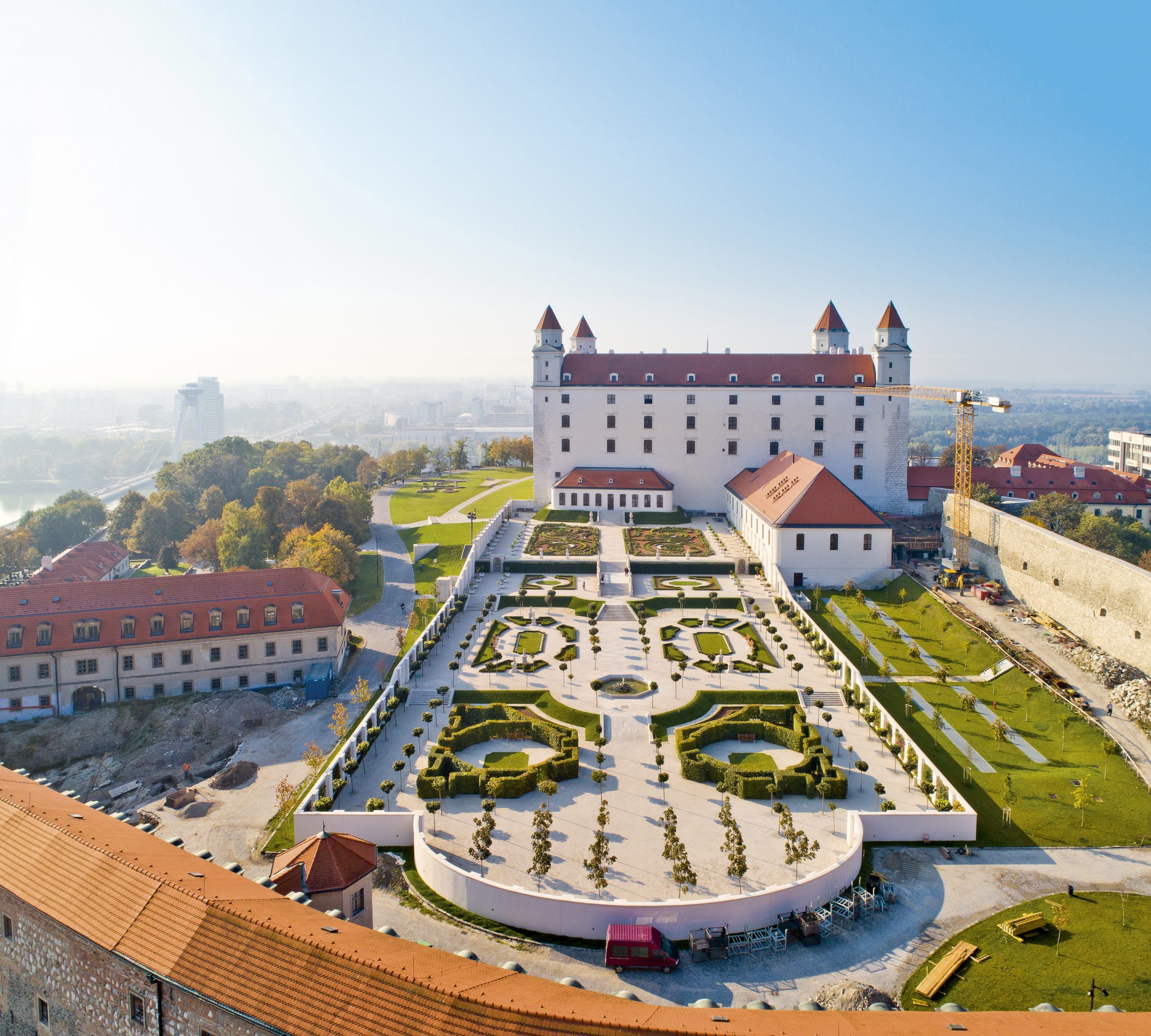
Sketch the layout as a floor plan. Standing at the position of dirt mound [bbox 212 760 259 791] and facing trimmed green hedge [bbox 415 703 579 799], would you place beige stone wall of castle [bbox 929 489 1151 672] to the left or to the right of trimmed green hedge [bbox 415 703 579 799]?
left

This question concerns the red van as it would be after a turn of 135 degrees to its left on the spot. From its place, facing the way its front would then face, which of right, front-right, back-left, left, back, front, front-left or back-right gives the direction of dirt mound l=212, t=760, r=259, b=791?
front

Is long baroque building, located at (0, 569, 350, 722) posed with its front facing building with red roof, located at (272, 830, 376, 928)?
yes

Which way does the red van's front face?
to the viewer's right

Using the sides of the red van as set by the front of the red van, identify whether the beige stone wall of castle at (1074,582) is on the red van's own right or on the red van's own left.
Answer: on the red van's own left

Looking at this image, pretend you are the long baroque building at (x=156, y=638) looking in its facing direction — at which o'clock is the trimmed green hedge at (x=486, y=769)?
The trimmed green hedge is roughly at 11 o'clock from the long baroque building.

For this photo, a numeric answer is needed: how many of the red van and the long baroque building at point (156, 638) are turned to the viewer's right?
1

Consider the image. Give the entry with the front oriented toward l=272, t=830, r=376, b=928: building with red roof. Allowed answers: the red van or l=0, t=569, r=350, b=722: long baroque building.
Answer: the long baroque building

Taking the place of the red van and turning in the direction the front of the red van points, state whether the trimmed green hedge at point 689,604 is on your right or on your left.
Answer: on your left

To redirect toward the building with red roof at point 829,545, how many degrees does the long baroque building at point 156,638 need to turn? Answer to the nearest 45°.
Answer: approximately 90° to its left

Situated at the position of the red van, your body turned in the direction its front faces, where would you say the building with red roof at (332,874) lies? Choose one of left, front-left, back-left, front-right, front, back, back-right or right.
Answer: back

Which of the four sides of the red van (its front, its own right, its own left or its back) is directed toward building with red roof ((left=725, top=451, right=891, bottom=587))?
left

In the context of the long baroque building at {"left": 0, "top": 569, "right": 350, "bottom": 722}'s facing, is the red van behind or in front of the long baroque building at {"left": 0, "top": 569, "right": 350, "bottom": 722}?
in front

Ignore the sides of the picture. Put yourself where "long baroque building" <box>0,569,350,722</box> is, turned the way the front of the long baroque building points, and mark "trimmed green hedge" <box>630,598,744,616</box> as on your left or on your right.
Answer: on your left
